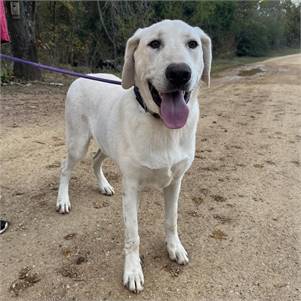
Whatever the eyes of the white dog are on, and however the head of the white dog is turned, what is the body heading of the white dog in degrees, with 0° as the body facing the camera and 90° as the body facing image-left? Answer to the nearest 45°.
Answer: approximately 315°

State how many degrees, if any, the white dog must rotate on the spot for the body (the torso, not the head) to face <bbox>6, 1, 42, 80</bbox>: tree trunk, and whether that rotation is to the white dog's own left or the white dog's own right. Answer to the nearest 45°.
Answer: approximately 135° to the white dog's own left
